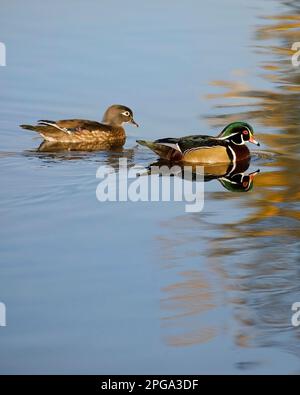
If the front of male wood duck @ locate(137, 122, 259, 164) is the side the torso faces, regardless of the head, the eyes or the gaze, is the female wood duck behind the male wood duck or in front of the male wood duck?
behind

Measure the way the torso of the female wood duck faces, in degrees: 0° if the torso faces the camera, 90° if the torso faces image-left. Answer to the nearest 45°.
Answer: approximately 270°

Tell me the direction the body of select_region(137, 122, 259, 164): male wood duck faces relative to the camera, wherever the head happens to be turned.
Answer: to the viewer's right

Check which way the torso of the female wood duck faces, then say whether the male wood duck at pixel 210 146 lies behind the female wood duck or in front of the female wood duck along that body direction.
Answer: in front

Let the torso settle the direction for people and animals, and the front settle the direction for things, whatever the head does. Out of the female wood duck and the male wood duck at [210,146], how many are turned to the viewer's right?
2
